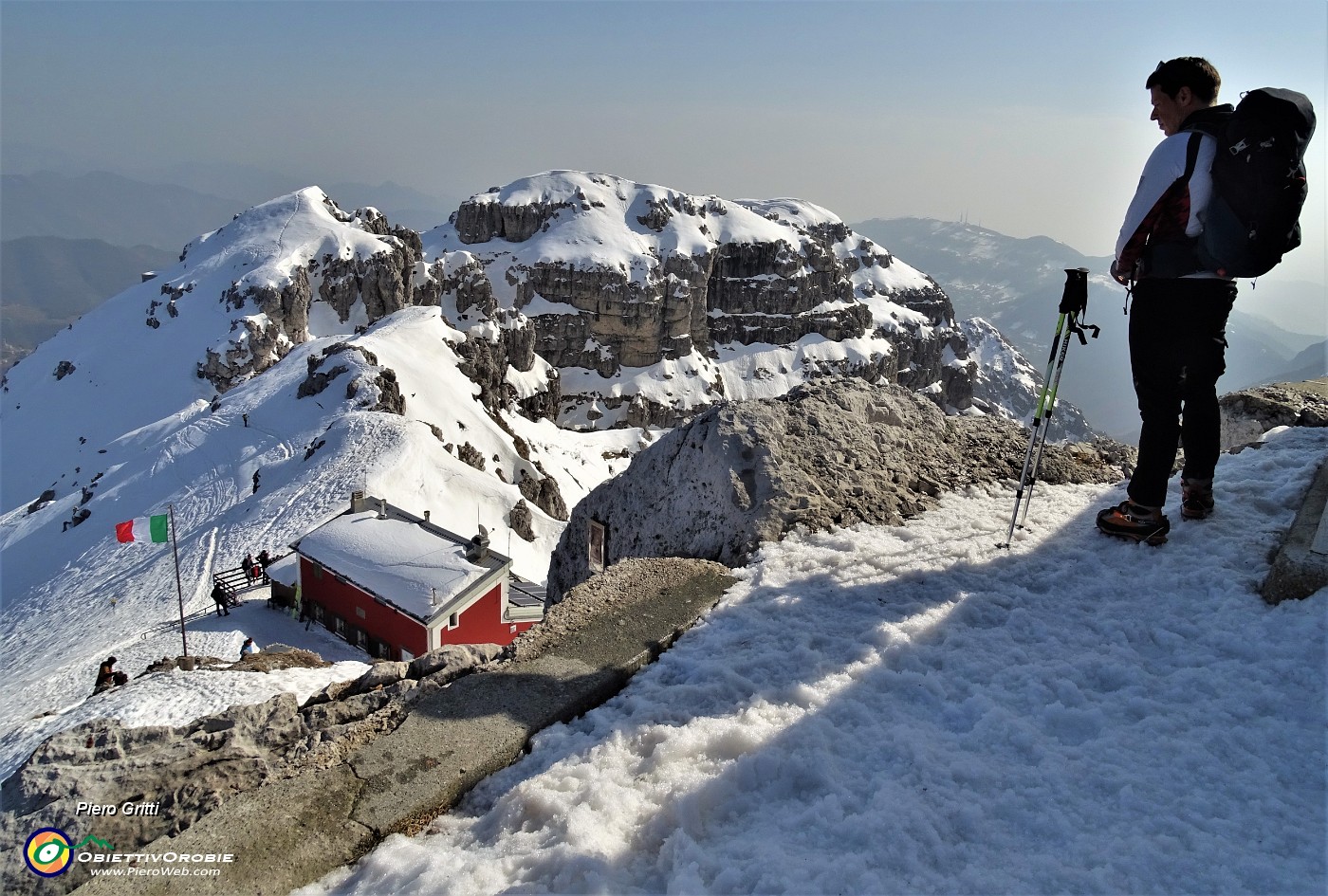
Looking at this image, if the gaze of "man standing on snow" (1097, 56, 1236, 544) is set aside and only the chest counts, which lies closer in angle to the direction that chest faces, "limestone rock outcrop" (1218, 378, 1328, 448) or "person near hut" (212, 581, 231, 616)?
the person near hut

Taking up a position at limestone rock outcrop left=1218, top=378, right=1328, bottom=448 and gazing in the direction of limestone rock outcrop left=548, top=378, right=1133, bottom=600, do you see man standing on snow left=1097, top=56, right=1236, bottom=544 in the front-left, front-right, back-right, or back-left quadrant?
front-left

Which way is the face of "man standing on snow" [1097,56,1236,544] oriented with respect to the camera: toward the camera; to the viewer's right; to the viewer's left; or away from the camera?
to the viewer's left

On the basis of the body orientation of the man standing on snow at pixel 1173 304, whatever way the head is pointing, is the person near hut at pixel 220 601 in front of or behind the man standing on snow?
in front

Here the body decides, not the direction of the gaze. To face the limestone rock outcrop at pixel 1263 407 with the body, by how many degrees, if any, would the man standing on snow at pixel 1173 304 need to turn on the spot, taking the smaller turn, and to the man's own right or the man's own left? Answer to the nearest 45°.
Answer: approximately 90° to the man's own right

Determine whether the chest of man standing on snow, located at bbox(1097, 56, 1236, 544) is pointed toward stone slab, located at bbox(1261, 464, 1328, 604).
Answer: no

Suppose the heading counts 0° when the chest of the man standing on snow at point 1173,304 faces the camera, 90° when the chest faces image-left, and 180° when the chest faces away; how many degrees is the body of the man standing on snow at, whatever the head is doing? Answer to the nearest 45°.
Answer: approximately 90°
